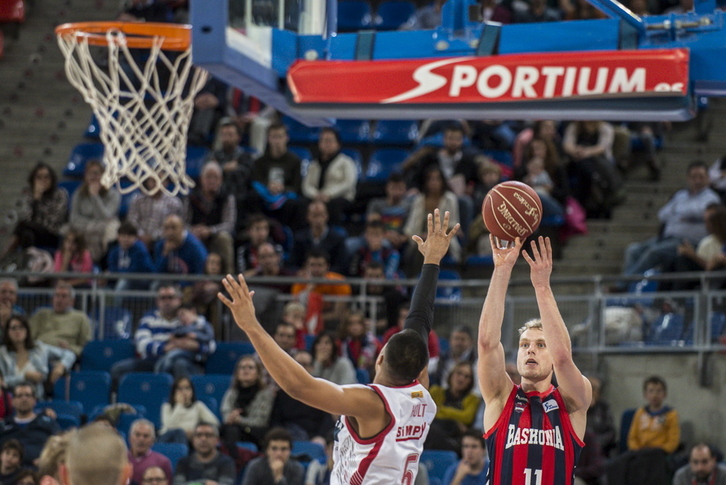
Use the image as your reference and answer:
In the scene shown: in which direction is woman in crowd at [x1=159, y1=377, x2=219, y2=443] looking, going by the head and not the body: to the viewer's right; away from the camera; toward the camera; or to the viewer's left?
toward the camera

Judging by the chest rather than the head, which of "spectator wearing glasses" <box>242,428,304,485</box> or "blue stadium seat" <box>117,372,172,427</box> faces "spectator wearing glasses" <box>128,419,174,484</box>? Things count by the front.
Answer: the blue stadium seat

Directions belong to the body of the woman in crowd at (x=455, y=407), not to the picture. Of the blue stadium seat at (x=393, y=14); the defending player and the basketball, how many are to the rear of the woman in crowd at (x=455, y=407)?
1

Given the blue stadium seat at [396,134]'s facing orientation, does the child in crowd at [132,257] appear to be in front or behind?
in front

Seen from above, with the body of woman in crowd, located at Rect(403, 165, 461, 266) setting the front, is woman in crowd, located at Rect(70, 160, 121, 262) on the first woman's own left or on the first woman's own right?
on the first woman's own right

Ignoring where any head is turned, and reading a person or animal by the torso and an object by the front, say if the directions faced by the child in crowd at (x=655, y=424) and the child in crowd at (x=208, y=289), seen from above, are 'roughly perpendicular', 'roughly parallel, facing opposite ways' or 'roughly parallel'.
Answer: roughly parallel

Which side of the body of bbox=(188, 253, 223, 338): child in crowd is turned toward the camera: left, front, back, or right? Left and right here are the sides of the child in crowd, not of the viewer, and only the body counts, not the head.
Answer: front

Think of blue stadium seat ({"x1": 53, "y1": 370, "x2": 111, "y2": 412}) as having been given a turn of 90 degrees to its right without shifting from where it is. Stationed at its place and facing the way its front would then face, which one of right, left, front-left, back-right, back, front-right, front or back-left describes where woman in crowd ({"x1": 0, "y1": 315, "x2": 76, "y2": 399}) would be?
front

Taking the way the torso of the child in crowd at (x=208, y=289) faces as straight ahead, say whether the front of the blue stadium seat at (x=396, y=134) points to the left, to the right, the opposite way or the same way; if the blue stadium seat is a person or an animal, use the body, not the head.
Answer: the same way

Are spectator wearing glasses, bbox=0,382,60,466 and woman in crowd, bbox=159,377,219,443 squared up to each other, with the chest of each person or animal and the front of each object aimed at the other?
no

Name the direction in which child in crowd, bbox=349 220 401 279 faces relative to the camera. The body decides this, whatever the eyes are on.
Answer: toward the camera

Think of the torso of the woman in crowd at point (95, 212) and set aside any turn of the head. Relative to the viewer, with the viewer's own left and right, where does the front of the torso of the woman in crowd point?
facing the viewer

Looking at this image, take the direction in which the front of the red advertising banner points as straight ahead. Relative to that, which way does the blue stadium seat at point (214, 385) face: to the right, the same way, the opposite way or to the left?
the same way

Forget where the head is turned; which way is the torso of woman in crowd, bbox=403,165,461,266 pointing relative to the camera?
toward the camera

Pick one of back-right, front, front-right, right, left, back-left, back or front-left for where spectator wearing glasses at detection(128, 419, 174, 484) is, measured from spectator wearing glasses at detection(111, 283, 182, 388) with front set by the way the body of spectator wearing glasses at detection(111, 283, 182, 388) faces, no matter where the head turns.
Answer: front-left

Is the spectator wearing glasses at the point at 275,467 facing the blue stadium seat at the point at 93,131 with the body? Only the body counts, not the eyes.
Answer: no
